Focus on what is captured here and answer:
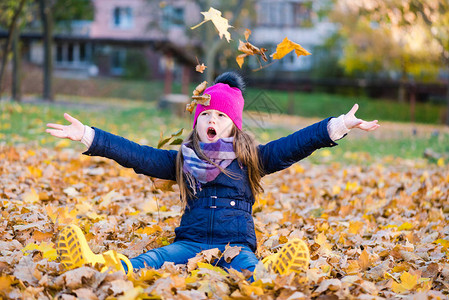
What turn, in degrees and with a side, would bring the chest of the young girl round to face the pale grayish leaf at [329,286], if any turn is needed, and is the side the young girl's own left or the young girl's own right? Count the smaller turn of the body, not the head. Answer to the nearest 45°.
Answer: approximately 45° to the young girl's own left

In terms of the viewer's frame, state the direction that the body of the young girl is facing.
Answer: toward the camera

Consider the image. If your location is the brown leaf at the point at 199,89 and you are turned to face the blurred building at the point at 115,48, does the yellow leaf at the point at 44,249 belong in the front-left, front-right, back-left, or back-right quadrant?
back-left

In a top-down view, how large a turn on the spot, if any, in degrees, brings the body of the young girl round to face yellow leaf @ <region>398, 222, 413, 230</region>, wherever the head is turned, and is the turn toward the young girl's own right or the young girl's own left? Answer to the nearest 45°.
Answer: approximately 135° to the young girl's own left

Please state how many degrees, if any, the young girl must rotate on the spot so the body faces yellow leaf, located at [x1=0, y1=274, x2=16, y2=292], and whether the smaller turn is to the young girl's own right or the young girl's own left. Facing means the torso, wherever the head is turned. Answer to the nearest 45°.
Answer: approximately 45° to the young girl's own right

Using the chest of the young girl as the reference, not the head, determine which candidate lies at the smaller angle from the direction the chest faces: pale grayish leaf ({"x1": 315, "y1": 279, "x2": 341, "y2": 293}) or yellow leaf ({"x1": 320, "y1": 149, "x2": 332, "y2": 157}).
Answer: the pale grayish leaf

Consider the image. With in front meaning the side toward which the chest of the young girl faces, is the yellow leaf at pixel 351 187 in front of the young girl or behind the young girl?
behind

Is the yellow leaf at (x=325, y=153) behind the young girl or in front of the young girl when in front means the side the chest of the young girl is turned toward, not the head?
behind

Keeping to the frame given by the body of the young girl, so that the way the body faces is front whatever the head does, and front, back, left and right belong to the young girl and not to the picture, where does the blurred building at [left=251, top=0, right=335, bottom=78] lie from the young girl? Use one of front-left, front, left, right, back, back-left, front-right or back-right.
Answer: back

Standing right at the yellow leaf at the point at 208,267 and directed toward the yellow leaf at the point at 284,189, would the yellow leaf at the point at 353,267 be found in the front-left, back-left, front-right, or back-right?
front-right
